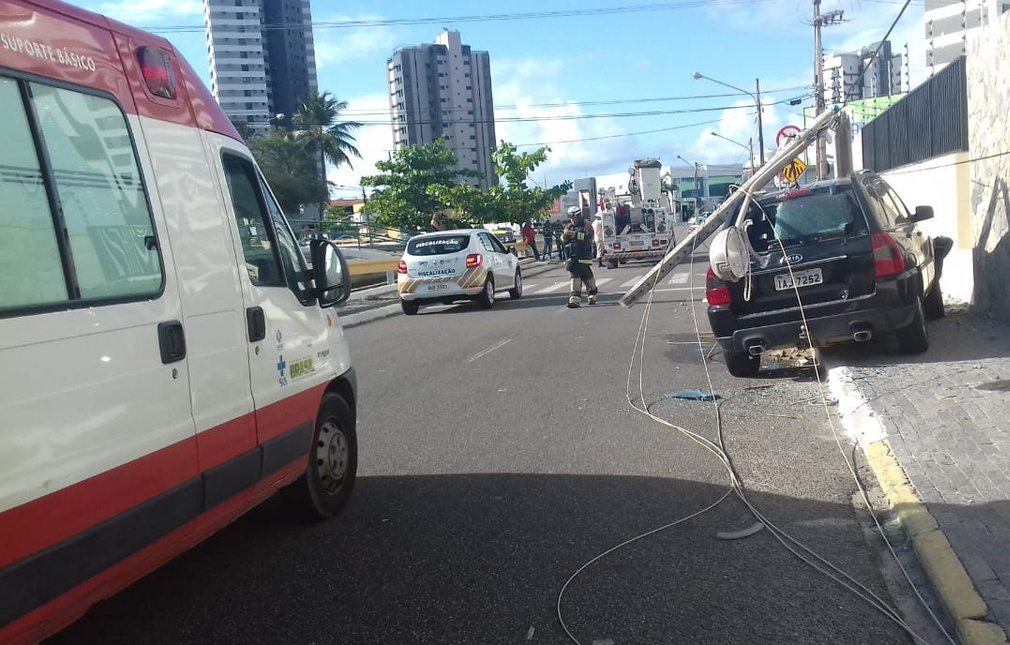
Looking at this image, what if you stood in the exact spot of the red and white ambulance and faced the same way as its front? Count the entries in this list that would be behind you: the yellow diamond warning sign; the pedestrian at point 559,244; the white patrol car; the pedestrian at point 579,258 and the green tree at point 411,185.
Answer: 0

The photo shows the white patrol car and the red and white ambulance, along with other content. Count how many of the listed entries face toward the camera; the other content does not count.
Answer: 0

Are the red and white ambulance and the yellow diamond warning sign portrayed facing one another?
yes

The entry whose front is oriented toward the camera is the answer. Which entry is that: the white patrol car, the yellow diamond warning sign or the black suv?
the yellow diamond warning sign

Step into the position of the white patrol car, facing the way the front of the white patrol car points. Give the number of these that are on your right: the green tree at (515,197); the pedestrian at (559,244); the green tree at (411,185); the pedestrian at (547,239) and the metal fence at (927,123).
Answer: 1

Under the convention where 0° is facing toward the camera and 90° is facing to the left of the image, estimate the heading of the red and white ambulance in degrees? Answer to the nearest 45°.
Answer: approximately 225°

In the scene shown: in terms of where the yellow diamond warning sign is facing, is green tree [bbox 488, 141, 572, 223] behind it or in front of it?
behind

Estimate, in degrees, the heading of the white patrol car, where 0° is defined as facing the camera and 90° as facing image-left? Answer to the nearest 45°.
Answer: approximately 225°

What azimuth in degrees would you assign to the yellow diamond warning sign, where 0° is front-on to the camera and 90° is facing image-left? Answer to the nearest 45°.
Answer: approximately 0°

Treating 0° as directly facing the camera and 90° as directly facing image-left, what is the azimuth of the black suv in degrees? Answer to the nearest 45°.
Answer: approximately 225°

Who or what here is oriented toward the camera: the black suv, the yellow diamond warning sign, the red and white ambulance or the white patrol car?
the yellow diamond warning sign

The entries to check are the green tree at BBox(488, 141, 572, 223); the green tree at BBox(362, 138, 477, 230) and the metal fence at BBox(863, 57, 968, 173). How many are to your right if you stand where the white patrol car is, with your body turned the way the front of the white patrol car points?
1

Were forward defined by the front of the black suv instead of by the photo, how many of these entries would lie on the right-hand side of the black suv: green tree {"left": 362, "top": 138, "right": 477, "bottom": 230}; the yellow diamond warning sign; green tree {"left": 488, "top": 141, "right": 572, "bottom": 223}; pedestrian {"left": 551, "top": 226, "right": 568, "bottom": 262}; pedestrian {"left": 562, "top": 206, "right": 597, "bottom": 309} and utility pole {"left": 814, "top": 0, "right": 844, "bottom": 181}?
0

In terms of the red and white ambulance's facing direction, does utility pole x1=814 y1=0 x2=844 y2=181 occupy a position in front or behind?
in front

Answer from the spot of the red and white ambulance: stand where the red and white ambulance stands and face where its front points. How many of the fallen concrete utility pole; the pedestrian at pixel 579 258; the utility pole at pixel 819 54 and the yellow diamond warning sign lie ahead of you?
4

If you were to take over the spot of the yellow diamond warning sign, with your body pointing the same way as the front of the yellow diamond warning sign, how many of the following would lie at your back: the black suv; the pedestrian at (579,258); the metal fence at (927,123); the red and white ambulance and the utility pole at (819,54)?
1

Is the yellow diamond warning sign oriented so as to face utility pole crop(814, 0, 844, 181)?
no

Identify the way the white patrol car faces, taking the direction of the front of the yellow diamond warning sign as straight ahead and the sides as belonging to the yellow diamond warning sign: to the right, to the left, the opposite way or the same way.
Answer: the opposite way
